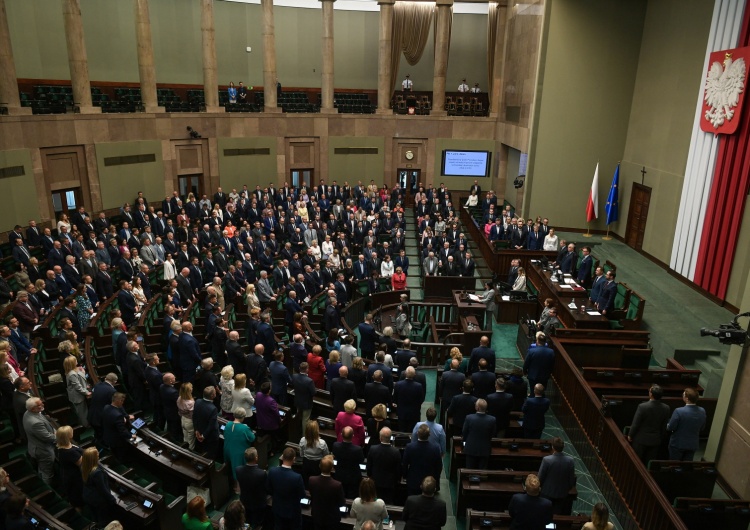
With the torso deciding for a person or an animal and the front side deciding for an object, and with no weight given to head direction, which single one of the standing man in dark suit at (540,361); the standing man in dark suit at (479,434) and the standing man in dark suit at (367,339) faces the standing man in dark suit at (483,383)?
the standing man in dark suit at (479,434)

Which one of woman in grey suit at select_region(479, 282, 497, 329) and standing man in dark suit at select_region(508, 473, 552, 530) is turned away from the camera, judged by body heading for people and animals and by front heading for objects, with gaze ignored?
the standing man in dark suit

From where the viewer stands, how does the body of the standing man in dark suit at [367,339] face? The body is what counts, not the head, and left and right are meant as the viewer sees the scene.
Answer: facing away from the viewer and to the right of the viewer

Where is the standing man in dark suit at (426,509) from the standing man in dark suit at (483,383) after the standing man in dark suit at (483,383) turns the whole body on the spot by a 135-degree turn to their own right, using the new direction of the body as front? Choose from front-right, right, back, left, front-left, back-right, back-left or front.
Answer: front-right

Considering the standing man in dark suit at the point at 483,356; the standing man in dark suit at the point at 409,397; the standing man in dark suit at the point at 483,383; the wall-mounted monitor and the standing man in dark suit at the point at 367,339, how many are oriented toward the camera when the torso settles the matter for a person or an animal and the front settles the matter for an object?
1

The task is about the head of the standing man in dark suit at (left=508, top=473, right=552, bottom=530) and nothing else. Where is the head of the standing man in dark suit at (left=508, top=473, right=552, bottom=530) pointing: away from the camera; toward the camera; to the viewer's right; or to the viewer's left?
away from the camera

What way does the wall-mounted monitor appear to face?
toward the camera

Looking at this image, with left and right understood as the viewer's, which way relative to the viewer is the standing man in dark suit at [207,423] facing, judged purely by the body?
facing away from the viewer and to the right of the viewer

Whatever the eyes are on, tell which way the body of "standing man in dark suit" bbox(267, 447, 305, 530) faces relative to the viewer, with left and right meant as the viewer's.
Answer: facing away from the viewer

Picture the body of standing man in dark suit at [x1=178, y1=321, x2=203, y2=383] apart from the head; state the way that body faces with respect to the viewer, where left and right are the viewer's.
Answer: facing away from the viewer and to the right of the viewer

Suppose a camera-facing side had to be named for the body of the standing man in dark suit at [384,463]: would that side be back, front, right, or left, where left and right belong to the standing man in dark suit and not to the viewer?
back

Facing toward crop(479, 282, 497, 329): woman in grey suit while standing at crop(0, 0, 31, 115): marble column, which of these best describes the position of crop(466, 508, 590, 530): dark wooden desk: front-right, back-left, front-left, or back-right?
front-right

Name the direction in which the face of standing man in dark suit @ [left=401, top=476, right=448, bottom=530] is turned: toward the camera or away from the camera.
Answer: away from the camera

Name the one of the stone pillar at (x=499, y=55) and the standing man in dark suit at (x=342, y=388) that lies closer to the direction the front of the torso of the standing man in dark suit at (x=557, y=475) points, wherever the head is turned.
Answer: the stone pillar

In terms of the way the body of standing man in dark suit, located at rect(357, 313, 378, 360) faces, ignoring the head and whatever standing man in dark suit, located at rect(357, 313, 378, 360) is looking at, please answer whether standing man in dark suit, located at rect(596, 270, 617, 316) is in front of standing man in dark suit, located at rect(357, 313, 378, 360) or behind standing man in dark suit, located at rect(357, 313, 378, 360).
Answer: in front

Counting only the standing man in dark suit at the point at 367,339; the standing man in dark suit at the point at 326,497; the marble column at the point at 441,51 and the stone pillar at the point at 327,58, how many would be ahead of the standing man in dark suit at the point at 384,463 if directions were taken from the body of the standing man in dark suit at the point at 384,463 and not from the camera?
3

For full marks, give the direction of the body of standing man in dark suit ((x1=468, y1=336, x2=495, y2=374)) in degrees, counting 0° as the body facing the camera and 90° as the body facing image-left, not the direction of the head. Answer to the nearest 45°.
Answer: approximately 180°
